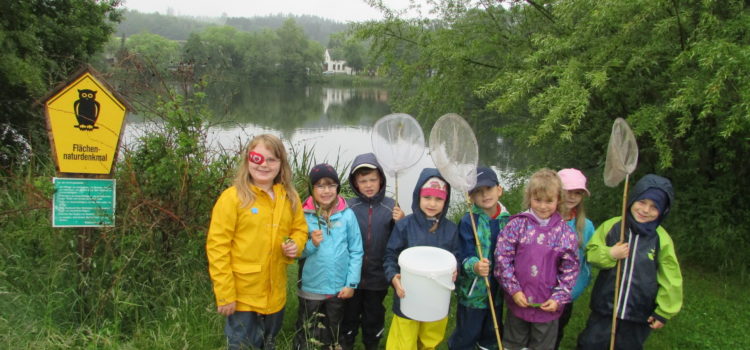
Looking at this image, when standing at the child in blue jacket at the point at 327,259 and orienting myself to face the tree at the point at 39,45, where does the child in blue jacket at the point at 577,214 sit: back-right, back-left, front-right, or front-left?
back-right

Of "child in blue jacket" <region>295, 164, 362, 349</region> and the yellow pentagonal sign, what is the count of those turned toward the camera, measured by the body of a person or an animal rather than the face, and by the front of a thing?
2

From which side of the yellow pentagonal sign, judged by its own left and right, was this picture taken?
front

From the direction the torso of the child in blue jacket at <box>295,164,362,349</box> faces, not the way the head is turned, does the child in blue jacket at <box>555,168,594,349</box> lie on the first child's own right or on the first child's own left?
on the first child's own left

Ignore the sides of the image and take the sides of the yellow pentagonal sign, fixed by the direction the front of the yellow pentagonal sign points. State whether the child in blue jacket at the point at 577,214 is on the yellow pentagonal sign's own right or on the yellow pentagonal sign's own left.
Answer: on the yellow pentagonal sign's own left

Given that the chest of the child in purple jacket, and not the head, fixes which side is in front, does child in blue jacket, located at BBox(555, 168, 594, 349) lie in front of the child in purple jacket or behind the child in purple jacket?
behind

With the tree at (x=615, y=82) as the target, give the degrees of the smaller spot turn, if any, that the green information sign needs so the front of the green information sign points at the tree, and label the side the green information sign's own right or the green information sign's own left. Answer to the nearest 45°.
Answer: approximately 90° to the green information sign's own left

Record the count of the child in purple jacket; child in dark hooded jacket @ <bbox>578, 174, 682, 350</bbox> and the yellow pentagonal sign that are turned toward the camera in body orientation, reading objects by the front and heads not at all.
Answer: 3

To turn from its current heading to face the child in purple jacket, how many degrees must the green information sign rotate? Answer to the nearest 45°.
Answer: approximately 45° to its left

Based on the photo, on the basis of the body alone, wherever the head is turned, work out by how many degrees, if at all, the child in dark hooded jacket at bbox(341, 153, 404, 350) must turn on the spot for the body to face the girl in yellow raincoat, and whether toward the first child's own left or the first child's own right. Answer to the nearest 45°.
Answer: approximately 45° to the first child's own right

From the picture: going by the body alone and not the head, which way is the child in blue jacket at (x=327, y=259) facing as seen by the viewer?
toward the camera

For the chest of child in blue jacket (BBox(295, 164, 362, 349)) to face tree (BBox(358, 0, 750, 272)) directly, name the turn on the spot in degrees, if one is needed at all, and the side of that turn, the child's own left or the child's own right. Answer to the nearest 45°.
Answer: approximately 135° to the child's own left

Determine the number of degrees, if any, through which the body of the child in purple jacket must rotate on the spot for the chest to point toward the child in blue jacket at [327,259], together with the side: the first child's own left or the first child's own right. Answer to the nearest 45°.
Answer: approximately 90° to the first child's own right

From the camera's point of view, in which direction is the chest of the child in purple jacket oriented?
toward the camera

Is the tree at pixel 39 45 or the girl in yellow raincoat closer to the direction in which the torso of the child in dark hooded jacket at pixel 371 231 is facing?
the girl in yellow raincoat

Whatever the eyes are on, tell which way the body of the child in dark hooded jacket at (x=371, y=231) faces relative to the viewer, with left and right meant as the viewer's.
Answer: facing the viewer
